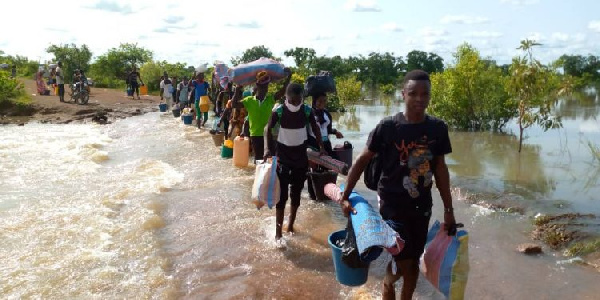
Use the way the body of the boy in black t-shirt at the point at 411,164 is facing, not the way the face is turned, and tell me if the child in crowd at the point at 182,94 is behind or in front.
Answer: behind

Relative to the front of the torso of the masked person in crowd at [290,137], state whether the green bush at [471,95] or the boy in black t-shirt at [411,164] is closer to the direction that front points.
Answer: the boy in black t-shirt

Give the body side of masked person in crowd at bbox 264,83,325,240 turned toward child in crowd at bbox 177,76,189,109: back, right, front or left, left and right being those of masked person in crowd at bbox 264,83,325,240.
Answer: back

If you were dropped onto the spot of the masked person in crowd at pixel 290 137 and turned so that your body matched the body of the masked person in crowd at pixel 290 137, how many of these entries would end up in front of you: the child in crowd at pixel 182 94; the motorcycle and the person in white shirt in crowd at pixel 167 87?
0

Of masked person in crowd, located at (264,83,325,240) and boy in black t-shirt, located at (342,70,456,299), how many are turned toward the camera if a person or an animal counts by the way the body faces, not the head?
2

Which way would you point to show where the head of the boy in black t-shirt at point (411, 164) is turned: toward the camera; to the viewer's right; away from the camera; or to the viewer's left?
toward the camera

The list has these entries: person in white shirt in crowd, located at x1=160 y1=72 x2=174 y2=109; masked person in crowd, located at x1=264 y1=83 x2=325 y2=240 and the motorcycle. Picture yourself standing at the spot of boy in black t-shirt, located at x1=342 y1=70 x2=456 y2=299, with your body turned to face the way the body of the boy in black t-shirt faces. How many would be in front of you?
0

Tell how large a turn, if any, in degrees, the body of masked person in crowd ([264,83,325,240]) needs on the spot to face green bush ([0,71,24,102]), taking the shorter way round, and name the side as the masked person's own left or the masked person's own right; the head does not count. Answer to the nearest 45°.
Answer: approximately 135° to the masked person's own right

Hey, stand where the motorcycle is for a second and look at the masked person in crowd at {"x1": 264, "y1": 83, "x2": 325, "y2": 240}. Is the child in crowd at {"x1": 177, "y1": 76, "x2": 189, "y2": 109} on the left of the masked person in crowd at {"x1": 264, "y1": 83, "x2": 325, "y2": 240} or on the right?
left

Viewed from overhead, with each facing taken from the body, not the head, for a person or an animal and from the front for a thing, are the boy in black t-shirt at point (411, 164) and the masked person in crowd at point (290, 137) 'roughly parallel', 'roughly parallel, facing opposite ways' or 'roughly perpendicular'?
roughly parallel

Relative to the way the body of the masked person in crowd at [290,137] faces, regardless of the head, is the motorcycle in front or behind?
behind

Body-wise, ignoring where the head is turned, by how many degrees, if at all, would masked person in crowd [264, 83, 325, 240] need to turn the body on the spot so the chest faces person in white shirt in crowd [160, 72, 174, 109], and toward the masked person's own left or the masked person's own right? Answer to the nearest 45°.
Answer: approximately 180°

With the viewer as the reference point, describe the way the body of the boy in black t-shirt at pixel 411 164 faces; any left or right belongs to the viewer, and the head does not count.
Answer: facing the viewer

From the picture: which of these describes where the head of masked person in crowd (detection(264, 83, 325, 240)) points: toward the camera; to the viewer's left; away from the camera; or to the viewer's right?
toward the camera
